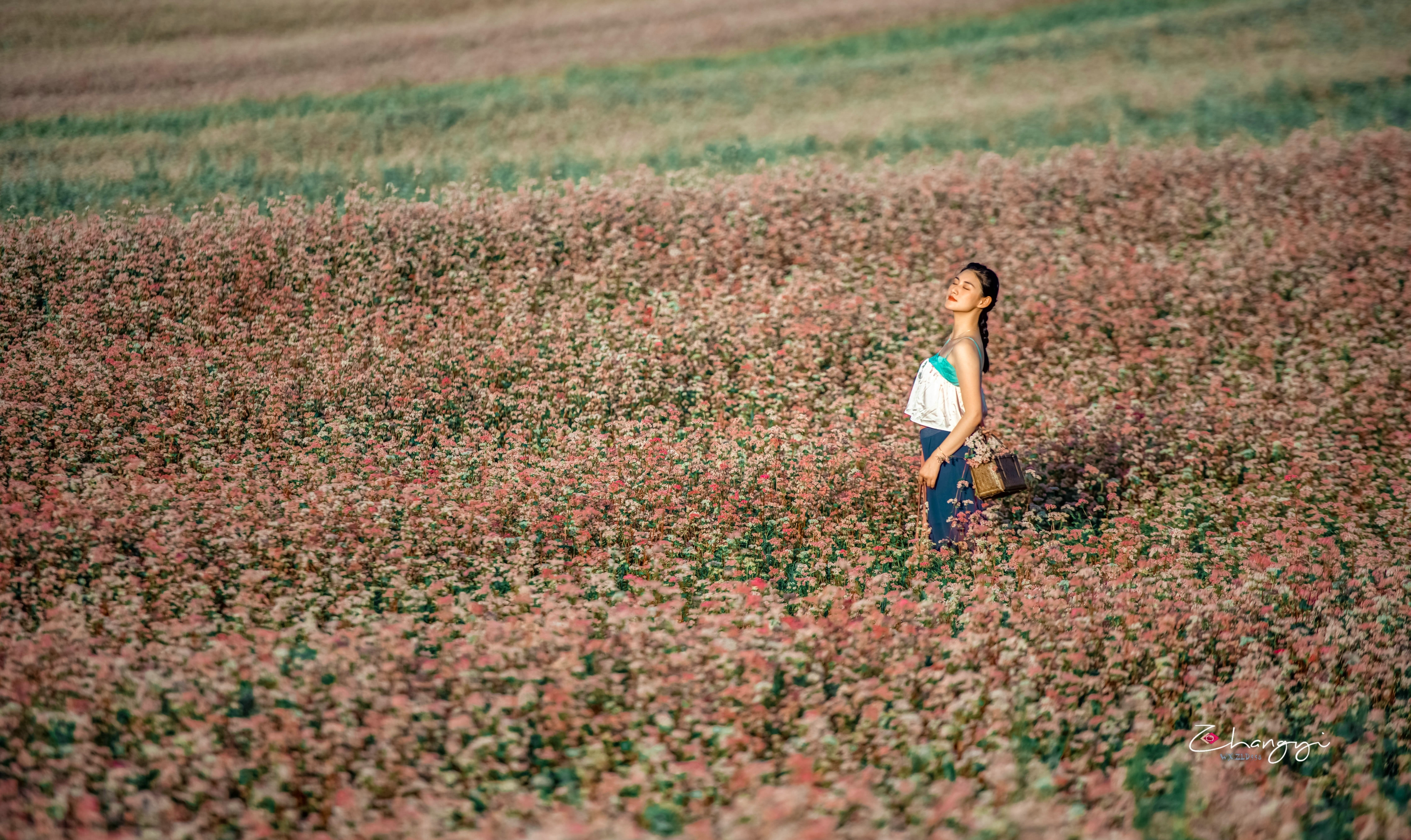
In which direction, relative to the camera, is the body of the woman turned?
to the viewer's left

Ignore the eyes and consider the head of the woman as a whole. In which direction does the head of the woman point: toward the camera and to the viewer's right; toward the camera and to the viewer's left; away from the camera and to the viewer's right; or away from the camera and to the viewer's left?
toward the camera and to the viewer's left
